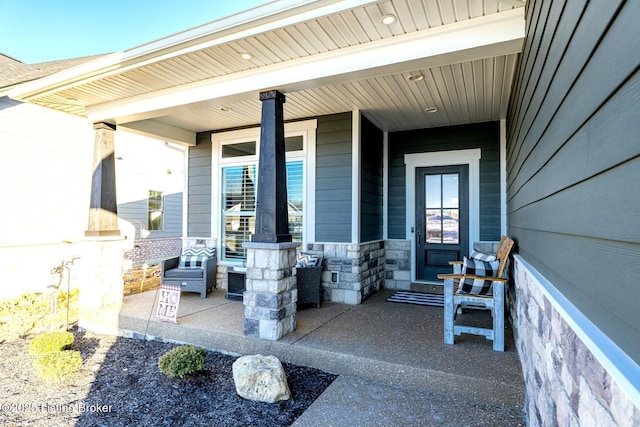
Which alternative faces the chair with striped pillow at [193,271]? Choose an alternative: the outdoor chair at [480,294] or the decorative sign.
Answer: the outdoor chair

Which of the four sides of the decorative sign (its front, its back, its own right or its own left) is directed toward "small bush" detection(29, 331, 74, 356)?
right

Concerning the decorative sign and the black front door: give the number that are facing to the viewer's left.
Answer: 0

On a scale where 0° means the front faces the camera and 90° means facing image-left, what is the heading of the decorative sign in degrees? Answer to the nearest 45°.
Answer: approximately 0°

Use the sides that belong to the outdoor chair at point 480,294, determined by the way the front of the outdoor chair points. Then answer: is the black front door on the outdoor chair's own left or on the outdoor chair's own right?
on the outdoor chair's own right

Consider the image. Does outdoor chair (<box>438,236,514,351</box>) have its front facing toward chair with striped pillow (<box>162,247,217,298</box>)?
yes

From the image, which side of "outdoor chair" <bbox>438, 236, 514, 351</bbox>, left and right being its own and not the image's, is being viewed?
left

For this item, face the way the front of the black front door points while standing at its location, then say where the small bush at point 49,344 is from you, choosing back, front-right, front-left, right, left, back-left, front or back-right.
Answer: front-right

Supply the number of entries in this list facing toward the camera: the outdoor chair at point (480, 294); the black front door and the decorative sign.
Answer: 2

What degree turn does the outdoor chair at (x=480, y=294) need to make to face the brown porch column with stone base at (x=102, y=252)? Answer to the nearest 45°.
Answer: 0° — it already faces it

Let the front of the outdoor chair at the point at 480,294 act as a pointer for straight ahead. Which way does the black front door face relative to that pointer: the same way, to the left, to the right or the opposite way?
to the left

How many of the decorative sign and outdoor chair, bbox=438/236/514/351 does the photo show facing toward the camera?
1

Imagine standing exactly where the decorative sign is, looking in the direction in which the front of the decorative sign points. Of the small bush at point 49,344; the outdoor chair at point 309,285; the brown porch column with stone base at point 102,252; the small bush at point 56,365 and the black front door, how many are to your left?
2

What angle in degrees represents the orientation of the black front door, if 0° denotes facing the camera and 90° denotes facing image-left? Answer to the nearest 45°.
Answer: approximately 0°
